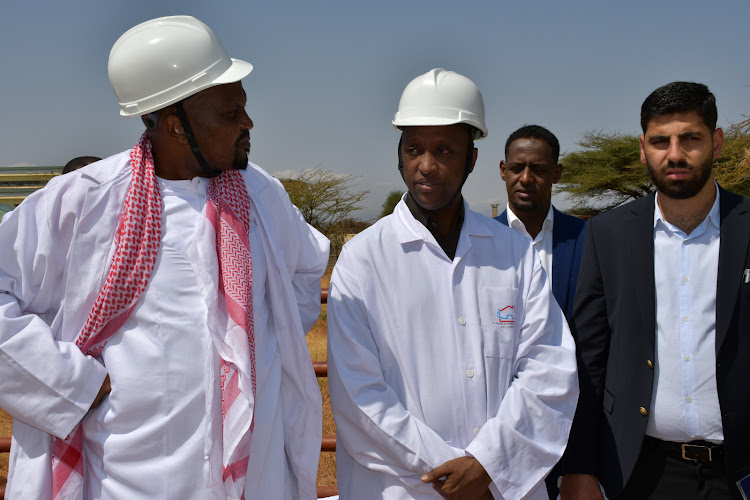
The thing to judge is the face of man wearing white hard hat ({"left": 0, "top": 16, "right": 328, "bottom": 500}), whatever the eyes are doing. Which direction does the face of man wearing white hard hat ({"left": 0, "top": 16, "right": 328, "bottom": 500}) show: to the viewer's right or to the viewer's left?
to the viewer's right

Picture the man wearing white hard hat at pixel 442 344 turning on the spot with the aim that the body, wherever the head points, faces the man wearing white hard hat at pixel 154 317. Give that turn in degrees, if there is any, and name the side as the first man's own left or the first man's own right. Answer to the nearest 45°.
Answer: approximately 45° to the first man's own right

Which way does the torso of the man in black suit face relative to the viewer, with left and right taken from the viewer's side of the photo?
facing the viewer

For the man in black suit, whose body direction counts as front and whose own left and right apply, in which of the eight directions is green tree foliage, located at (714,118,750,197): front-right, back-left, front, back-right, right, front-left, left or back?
back

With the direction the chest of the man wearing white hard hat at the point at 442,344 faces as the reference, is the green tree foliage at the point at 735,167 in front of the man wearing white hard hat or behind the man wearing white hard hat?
behind

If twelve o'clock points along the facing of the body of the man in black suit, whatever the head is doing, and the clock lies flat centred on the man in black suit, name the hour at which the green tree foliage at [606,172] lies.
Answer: The green tree foliage is roughly at 6 o'clock from the man in black suit.

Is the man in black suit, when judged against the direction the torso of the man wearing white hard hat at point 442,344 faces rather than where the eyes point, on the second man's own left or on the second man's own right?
on the second man's own left

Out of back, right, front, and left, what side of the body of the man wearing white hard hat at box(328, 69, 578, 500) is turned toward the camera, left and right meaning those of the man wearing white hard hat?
front

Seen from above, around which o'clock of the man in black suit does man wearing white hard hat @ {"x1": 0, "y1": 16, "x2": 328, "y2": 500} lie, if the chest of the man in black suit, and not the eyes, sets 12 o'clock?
The man wearing white hard hat is roughly at 2 o'clock from the man in black suit.

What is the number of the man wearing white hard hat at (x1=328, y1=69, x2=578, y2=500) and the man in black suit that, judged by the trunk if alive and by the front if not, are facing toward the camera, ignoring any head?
2
